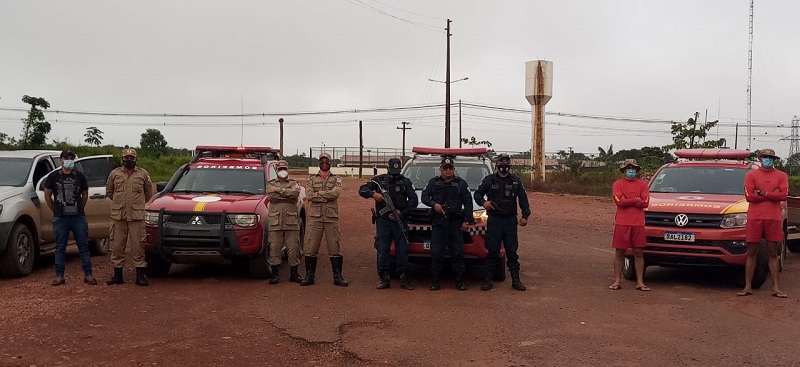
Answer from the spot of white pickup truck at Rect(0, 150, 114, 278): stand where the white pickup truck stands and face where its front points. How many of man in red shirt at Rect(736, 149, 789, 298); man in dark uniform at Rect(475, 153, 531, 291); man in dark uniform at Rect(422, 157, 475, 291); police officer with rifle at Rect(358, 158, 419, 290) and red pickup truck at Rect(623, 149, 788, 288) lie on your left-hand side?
5

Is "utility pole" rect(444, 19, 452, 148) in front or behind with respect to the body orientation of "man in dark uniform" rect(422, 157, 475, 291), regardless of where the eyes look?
behind

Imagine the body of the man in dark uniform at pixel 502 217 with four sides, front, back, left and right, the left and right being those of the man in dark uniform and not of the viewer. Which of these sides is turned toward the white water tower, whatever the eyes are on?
back

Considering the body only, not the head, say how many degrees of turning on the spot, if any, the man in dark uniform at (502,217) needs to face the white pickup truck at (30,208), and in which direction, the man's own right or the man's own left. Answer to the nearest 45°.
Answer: approximately 90° to the man's own right

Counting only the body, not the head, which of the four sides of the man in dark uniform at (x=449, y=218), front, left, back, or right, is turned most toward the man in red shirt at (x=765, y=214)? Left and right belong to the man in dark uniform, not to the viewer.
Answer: left
